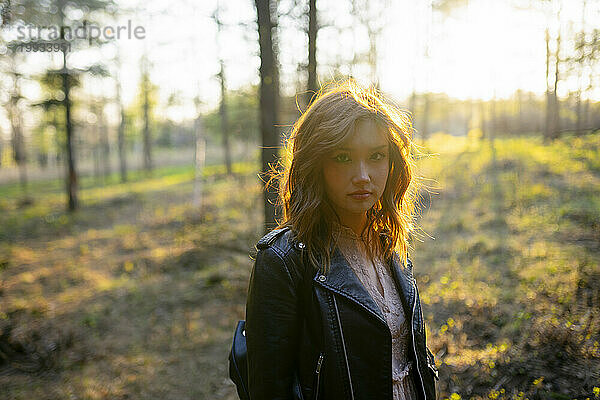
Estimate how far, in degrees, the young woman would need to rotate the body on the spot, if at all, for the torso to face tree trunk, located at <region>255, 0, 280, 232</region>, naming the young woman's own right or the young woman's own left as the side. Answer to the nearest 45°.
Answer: approximately 135° to the young woman's own left

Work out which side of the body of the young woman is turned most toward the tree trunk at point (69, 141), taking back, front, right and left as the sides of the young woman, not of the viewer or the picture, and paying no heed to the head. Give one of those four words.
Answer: back

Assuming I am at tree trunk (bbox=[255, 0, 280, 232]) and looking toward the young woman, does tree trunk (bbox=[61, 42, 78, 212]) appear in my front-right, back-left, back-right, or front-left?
back-right

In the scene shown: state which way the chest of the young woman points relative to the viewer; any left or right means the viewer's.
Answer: facing the viewer and to the right of the viewer

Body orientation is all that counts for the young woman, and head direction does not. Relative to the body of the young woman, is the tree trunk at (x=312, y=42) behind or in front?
behind
